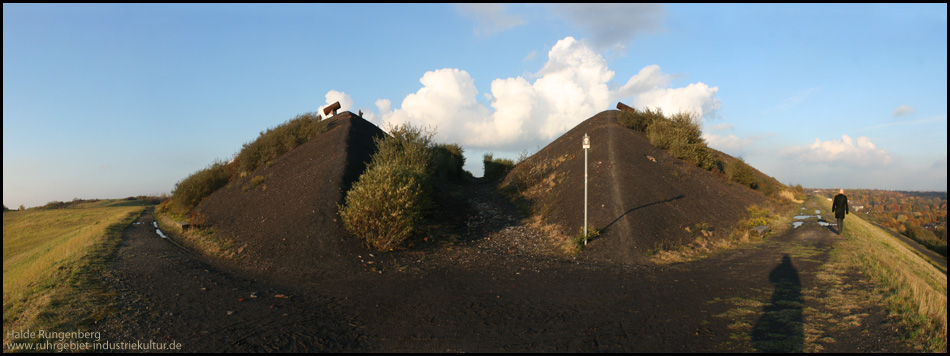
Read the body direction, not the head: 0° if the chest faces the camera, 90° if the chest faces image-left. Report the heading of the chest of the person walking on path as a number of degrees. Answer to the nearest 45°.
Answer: approximately 180°

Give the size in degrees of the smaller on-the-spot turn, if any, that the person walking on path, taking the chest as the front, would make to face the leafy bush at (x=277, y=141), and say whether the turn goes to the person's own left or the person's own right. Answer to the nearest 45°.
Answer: approximately 90° to the person's own left

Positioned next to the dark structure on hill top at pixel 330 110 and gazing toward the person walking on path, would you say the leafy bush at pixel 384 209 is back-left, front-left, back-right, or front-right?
front-right

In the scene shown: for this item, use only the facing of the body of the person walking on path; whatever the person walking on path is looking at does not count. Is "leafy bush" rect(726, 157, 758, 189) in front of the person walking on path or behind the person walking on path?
in front

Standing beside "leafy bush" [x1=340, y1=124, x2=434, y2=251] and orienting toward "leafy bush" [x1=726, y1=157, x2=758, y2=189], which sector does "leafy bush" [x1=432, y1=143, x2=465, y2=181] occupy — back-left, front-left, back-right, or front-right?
front-left

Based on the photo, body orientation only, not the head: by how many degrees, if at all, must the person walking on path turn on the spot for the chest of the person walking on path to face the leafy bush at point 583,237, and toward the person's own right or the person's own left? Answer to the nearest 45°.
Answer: approximately 135° to the person's own left

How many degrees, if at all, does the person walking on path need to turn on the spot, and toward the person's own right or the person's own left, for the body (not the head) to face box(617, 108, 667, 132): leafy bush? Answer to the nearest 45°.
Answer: approximately 45° to the person's own left

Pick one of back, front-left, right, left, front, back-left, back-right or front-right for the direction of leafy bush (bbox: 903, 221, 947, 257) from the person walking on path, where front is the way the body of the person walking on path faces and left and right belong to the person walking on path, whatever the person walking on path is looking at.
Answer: front

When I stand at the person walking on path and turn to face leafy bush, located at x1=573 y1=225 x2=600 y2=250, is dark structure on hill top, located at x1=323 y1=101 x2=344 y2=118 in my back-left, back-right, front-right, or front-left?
front-right

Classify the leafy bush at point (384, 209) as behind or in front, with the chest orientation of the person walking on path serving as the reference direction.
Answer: behind

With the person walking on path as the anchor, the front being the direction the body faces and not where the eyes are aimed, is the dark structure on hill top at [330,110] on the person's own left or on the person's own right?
on the person's own left
